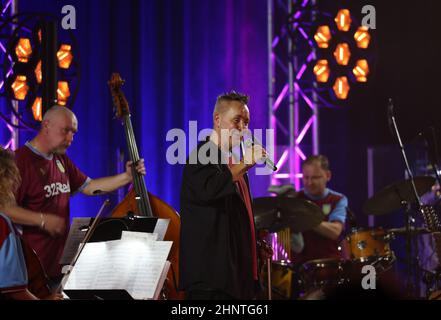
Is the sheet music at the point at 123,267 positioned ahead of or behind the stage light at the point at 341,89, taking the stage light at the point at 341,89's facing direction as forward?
ahead

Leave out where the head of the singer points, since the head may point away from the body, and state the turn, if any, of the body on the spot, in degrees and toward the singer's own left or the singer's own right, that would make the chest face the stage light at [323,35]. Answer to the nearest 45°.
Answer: approximately 135° to the singer's own left

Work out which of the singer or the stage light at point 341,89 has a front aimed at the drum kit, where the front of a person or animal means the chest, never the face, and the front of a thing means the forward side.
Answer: the stage light

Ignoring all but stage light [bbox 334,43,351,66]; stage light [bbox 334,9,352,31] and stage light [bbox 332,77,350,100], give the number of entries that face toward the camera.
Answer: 3

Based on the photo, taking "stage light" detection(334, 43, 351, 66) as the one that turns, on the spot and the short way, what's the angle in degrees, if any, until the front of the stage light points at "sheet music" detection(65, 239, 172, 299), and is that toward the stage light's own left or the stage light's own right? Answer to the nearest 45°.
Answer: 0° — it already faces it

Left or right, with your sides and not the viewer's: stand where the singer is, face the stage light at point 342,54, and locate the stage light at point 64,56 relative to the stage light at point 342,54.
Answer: left

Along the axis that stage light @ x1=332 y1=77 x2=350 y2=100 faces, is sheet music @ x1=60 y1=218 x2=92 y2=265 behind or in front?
in front

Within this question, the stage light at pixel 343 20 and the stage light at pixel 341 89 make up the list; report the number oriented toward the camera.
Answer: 2

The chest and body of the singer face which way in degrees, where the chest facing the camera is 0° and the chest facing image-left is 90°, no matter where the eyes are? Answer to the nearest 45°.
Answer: approximately 315°

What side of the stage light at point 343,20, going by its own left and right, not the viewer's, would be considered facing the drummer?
front

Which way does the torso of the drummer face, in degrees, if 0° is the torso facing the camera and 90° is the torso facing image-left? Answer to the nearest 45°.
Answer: approximately 45°

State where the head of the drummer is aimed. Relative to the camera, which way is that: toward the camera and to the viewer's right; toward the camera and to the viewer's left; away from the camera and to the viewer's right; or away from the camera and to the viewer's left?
toward the camera and to the viewer's left

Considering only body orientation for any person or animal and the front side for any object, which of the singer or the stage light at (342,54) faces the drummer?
the stage light

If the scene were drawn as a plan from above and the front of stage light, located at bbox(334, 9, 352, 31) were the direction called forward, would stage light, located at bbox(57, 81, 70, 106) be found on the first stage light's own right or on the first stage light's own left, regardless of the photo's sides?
on the first stage light's own right

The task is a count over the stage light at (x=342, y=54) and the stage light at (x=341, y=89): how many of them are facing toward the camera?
2
